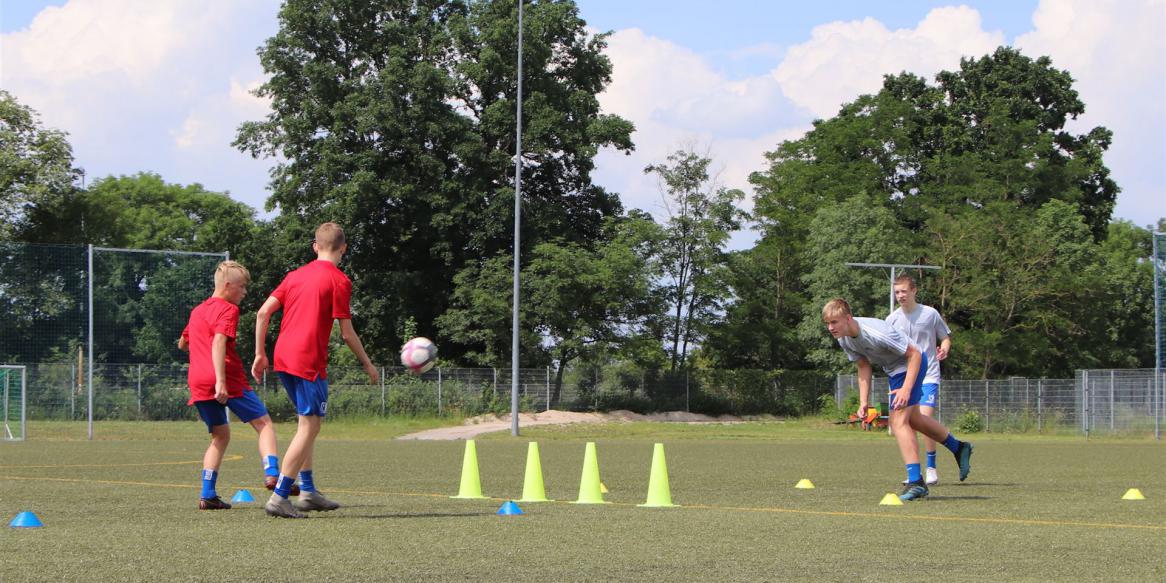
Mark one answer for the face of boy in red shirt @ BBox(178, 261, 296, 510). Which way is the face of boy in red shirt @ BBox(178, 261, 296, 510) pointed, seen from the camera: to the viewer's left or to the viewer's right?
to the viewer's right

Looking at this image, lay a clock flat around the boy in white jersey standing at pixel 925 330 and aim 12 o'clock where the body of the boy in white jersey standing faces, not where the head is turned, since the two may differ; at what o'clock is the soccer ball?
The soccer ball is roughly at 12 o'clock from the boy in white jersey standing.

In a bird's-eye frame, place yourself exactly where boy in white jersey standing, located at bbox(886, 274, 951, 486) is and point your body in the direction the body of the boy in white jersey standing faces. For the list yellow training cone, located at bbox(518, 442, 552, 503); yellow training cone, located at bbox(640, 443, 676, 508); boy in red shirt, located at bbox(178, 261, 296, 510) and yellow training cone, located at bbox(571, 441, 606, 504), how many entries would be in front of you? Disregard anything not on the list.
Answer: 4

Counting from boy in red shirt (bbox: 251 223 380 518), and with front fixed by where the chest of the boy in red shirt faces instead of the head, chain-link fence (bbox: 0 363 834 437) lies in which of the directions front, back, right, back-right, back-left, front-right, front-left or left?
front-left

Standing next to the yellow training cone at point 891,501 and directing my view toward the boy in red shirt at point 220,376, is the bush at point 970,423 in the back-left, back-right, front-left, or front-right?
back-right

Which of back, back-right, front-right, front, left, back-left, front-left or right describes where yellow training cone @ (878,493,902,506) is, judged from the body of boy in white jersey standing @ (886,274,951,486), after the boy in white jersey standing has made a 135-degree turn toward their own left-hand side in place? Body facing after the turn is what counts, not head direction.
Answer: right

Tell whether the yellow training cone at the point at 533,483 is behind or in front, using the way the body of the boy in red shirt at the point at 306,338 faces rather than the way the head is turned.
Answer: in front

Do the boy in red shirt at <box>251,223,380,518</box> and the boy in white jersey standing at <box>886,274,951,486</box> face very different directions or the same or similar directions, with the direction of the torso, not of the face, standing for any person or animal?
very different directions

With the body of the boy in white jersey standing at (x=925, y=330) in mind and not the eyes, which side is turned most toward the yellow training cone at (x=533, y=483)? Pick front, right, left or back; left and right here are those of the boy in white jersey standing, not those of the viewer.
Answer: front

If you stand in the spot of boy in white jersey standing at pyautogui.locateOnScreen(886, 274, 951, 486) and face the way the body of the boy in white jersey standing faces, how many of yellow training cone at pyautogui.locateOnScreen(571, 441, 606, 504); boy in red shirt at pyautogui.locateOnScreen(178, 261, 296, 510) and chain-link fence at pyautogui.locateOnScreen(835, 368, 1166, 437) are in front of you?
2

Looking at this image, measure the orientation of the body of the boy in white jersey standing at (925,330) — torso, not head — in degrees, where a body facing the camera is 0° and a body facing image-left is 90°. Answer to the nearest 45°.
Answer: approximately 45°

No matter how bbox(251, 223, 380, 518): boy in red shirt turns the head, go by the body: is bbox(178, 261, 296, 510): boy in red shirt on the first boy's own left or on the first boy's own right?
on the first boy's own left

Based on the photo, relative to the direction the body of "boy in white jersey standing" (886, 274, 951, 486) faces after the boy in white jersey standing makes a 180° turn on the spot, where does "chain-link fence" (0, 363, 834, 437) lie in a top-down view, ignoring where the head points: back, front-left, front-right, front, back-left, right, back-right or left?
left

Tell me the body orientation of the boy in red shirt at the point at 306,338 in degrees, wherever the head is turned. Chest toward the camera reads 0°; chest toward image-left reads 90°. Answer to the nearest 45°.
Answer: approximately 225°
